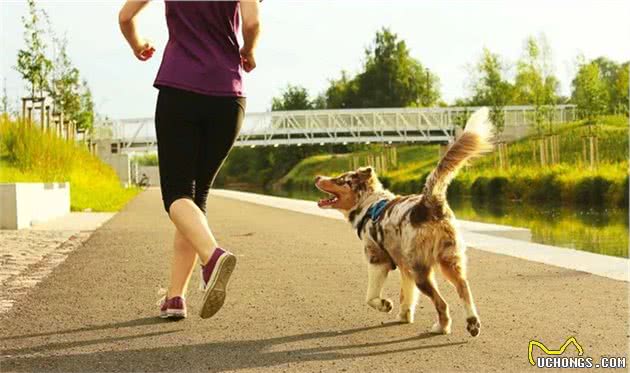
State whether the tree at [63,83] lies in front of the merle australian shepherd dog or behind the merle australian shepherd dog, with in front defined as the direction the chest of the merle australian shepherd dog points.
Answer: in front

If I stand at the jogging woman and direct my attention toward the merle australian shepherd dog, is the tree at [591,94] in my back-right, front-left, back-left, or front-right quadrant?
front-left

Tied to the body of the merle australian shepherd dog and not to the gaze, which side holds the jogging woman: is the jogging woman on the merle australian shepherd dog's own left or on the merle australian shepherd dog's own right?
on the merle australian shepherd dog's own left

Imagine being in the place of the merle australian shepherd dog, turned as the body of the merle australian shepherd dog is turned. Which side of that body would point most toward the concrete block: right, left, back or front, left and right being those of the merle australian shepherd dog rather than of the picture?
front

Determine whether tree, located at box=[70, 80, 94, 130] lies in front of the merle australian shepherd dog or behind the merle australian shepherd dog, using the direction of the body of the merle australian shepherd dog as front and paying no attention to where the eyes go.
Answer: in front

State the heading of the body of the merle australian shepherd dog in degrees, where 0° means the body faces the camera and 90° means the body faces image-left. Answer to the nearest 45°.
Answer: approximately 135°

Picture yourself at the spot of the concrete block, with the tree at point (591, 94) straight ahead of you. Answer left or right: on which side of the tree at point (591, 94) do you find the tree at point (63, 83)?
left

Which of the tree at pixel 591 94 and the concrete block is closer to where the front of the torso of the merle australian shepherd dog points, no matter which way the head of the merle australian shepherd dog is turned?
the concrete block

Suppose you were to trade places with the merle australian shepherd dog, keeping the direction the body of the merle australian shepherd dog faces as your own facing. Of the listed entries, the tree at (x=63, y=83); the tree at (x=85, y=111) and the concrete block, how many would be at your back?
0

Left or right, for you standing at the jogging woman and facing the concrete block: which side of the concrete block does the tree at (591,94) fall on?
right
